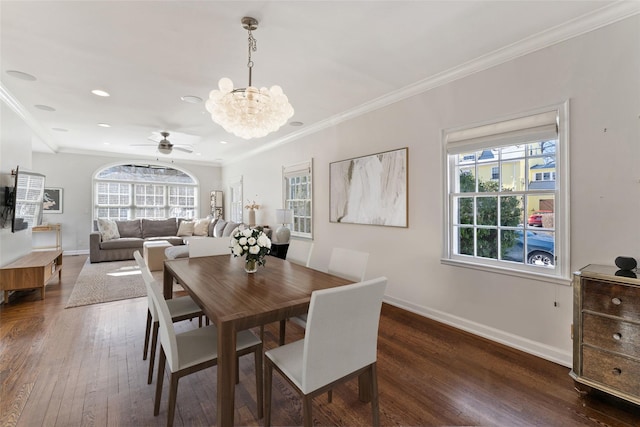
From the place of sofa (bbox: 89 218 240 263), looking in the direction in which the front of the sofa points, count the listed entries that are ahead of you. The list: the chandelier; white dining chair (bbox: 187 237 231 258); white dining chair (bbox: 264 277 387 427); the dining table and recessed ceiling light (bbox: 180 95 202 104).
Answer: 5

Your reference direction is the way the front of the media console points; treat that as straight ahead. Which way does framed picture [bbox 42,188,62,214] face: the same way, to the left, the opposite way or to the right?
to the right

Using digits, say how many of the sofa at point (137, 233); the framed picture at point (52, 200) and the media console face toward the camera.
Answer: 2

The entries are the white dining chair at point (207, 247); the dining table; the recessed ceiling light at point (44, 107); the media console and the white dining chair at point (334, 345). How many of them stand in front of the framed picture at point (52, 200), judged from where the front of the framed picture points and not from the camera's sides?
5

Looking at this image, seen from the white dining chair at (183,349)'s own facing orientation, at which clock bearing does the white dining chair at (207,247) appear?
the white dining chair at (207,247) is roughly at 9 o'clock from the white dining chair at (183,349).

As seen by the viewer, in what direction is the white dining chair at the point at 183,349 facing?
to the viewer's right

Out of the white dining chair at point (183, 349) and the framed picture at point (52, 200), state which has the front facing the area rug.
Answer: the framed picture

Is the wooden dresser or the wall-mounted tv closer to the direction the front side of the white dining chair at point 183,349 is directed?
the wooden dresser

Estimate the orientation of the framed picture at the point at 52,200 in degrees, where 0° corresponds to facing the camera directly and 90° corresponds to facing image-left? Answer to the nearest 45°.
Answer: approximately 0°

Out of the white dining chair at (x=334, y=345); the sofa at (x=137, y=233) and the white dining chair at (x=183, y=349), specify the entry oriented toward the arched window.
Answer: the white dining chair at (x=334, y=345)

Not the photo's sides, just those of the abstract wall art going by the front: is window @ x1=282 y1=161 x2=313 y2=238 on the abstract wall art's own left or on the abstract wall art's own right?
on the abstract wall art's own right

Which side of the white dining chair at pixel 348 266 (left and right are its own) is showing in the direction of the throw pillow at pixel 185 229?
right

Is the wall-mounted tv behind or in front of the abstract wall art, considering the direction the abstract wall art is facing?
in front

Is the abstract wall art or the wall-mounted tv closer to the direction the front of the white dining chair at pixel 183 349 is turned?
the abstract wall art

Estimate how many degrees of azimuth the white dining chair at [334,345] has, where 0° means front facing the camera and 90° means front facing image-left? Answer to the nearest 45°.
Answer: approximately 135°

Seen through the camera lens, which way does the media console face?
facing to the right of the viewer

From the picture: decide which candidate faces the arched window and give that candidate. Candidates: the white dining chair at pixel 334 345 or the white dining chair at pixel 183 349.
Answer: the white dining chair at pixel 334 345

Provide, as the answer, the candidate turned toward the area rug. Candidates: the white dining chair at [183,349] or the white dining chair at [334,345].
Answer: the white dining chair at [334,345]
